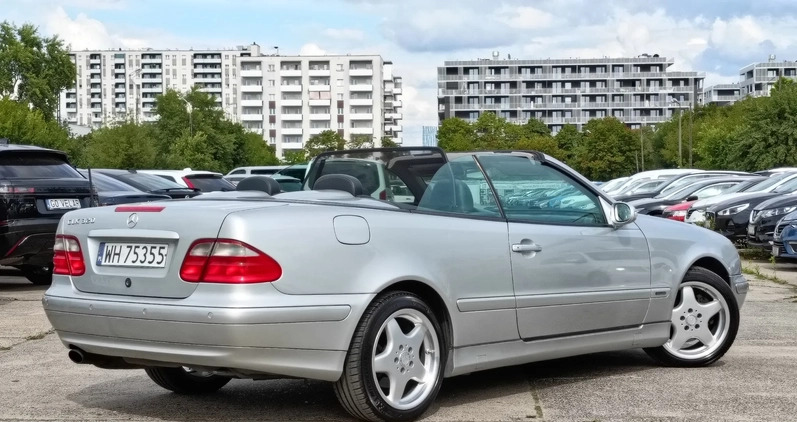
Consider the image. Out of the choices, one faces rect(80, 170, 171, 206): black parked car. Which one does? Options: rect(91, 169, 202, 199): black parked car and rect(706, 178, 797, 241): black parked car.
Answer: rect(706, 178, 797, 241): black parked car

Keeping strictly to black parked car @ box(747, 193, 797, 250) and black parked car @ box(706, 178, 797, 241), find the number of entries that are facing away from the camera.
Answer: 0

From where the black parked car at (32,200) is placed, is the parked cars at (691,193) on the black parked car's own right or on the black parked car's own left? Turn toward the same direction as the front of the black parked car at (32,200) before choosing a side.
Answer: on the black parked car's own right

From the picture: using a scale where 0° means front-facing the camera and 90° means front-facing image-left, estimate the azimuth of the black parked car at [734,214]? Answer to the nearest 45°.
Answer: approximately 45°

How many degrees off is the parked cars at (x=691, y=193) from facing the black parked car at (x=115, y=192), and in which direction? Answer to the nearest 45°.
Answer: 0° — it already faces it

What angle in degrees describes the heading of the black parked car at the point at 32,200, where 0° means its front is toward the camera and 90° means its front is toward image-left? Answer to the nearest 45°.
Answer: approximately 135°

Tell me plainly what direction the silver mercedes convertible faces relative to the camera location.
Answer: facing away from the viewer and to the right of the viewer

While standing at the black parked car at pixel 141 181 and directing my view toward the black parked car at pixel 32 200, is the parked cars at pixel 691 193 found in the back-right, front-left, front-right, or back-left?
back-left

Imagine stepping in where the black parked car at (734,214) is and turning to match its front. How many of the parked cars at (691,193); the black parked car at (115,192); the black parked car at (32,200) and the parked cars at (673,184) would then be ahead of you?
2

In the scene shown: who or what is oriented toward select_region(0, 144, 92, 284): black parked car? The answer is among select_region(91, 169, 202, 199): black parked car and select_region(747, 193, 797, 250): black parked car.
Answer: select_region(747, 193, 797, 250): black parked car

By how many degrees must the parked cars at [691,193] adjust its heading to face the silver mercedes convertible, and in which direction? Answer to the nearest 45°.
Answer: approximately 45° to its left

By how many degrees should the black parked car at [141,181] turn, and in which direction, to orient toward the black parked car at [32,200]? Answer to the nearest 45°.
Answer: approximately 135° to its left
